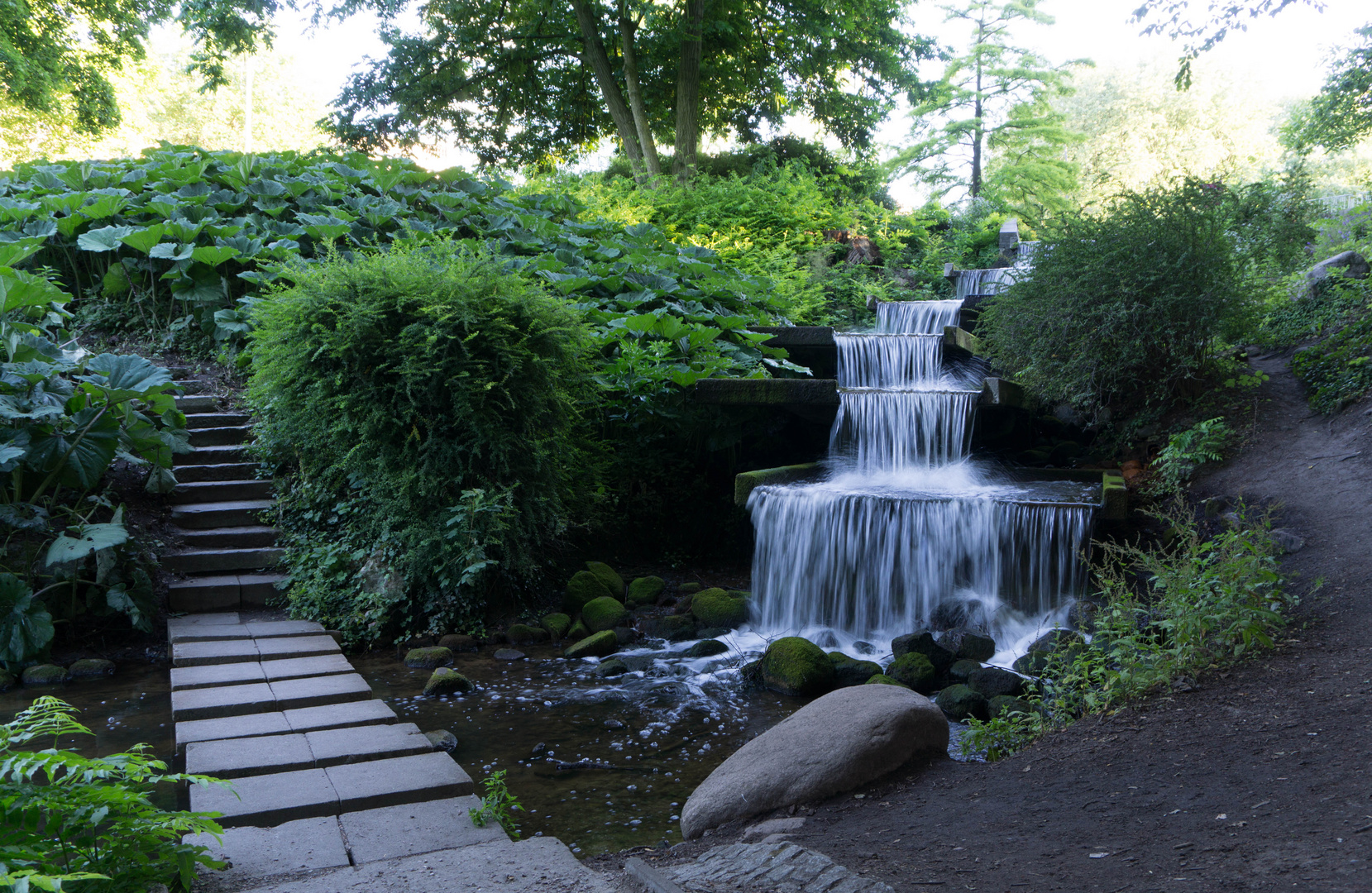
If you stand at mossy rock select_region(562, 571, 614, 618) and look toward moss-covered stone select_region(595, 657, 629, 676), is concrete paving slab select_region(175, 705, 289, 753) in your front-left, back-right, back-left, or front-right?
front-right

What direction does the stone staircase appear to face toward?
toward the camera

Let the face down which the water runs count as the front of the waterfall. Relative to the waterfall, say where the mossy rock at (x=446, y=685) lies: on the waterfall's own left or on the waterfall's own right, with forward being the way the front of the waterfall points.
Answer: on the waterfall's own right

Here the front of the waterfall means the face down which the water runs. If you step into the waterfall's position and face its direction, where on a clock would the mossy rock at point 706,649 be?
The mossy rock is roughly at 2 o'clock from the waterfall.

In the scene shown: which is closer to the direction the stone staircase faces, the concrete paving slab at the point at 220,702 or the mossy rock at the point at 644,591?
the concrete paving slab

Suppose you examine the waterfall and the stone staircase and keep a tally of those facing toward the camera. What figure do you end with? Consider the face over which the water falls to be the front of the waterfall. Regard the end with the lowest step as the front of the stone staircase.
2

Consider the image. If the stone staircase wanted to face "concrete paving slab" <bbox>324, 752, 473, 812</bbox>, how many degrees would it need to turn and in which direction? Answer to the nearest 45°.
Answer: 0° — it already faces it

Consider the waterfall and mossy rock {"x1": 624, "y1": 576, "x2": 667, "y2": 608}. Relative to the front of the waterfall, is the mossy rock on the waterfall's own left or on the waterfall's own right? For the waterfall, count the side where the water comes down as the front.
on the waterfall's own right

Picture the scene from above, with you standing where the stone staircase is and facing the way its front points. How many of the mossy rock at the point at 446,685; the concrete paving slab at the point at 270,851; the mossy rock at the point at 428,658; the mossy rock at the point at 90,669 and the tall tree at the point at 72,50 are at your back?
1

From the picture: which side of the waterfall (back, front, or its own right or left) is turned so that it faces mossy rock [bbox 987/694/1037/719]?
front

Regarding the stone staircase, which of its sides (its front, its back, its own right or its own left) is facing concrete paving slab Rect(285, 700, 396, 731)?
front

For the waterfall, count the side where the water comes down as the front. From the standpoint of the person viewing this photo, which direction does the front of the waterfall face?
facing the viewer

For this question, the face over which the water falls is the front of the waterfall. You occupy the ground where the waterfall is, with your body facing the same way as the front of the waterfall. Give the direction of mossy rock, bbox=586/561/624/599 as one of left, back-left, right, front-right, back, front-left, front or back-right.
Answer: right

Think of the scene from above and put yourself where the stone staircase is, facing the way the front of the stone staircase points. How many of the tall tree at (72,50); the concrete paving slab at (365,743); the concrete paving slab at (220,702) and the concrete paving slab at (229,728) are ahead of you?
3

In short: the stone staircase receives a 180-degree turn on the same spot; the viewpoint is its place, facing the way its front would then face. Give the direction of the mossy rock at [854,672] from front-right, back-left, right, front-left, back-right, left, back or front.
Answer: back-right

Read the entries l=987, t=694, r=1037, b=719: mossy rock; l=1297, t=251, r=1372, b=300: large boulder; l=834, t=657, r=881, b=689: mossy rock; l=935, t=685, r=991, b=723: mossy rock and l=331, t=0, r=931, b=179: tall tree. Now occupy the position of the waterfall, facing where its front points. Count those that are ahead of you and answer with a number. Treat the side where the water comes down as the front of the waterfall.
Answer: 3

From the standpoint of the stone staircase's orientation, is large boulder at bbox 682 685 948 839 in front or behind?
in front

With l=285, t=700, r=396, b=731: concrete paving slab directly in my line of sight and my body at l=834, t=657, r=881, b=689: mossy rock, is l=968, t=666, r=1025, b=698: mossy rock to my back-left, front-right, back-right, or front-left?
back-left

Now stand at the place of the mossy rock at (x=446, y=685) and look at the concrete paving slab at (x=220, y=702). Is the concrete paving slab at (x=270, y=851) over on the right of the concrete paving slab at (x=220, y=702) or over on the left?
left
